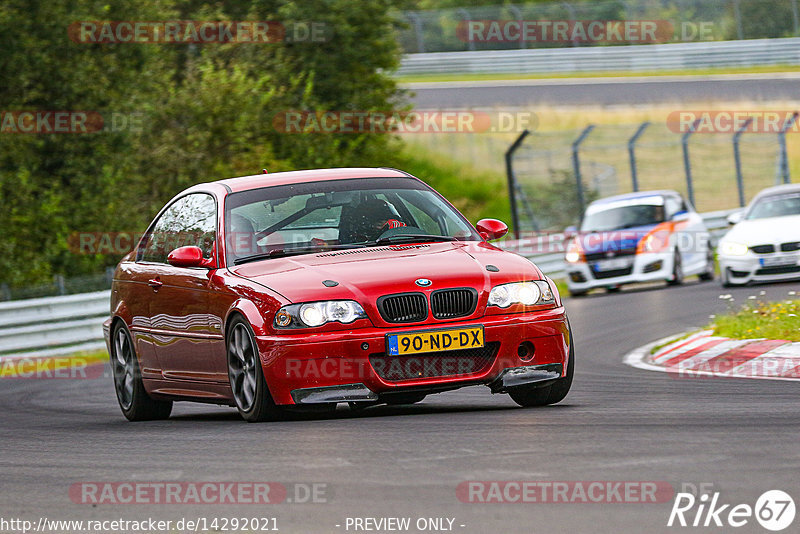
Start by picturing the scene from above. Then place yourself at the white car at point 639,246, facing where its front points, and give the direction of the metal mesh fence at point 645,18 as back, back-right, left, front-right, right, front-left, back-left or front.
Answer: back-right

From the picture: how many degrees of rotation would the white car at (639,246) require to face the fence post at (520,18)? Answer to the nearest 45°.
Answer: approximately 135° to its right

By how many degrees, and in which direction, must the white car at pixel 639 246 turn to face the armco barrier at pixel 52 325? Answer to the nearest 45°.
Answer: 0° — it already faces it

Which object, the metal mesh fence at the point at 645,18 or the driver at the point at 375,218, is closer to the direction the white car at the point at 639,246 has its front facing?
the driver

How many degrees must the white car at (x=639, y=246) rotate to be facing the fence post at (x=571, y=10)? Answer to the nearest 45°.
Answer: approximately 135° to its right

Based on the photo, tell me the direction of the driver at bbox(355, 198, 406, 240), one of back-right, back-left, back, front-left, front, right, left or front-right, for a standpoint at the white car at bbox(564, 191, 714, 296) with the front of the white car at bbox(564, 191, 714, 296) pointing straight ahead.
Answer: front-left

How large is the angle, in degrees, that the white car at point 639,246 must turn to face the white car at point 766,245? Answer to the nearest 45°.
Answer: approximately 90° to its left

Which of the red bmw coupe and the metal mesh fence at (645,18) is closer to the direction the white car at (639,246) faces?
the red bmw coupe

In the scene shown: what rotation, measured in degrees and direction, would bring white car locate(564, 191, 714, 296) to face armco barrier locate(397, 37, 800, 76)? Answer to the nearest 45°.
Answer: approximately 135° to its right

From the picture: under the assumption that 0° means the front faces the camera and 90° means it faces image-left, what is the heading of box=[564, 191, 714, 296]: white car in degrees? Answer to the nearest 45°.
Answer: approximately 45°
